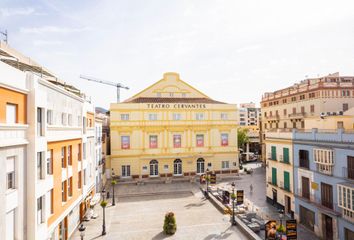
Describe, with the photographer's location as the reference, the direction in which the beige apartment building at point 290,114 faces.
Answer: facing the viewer and to the left of the viewer

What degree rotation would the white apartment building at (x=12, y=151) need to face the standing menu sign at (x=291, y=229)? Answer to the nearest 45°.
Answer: approximately 45° to its left

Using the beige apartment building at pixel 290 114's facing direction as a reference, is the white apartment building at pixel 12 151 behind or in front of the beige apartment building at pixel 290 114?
in front

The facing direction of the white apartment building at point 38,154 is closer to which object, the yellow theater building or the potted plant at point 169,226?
the potted plant

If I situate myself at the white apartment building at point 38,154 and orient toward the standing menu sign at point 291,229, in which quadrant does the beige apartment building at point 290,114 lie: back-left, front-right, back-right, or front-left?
front-left

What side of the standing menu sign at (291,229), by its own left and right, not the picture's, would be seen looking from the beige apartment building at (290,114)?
back

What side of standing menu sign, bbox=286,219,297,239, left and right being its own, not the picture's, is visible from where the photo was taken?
front

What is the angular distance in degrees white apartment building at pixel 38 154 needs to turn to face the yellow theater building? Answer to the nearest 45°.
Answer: approximately 90° to its left

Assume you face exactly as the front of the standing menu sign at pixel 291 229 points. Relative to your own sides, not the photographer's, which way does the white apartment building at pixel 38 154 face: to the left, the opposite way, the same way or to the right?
to the left

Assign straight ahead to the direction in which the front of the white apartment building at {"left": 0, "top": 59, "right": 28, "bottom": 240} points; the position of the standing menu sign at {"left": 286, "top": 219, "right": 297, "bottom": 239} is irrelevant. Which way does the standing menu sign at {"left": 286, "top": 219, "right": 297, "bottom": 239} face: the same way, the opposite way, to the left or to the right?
to the right

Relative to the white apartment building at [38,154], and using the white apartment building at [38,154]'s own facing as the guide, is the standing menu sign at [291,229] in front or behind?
in front

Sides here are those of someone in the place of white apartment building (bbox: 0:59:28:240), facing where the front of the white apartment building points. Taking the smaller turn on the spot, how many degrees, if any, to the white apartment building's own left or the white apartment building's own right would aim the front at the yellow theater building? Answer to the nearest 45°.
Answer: approximately 90° to the white apartment building's own left

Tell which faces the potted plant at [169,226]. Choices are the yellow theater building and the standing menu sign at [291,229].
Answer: the yellow theater building

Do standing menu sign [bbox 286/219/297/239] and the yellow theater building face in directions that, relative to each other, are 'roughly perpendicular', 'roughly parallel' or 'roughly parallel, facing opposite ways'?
roughly parallel

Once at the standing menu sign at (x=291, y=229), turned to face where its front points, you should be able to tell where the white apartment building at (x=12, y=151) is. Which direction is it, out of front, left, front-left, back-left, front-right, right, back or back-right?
front-right

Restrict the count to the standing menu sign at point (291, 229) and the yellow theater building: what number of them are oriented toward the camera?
2

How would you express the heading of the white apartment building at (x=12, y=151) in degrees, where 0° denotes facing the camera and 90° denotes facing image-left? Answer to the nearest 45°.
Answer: approximately 315°

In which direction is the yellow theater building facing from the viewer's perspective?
toward the camera
